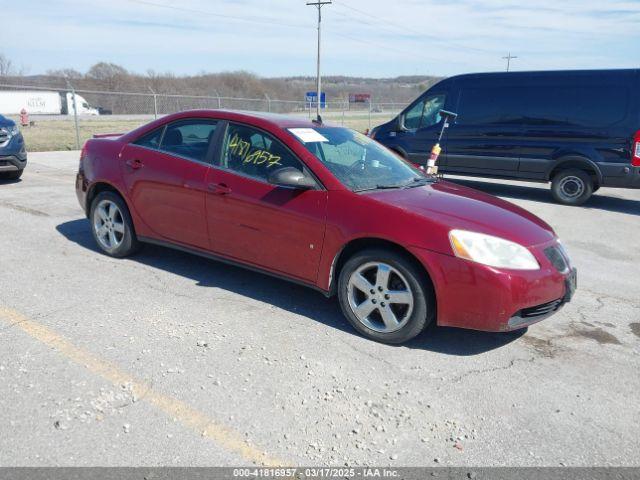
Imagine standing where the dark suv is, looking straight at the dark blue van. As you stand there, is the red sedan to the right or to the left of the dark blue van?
right

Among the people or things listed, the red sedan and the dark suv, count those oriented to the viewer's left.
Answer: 0

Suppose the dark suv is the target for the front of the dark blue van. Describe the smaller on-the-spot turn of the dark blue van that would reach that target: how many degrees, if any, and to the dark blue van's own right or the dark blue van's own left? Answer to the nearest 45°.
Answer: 0° — it already faces it

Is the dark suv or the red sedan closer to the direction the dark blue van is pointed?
the dark suv

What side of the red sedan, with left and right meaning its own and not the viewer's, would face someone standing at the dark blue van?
left

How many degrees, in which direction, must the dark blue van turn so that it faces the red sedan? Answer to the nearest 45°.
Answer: approximately 90° to its left

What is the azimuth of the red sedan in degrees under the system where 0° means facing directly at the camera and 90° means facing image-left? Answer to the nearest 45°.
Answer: approximately 315°

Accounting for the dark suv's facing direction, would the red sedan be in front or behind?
in front

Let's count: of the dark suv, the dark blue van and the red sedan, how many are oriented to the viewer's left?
1

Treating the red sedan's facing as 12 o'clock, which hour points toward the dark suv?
The dark suv is roughly at 6 o'clock from the red sedan.

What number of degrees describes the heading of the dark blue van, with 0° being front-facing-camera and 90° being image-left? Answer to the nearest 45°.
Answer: approximately 90°

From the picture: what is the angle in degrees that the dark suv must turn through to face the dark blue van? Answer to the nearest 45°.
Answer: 0° — it already faces it
